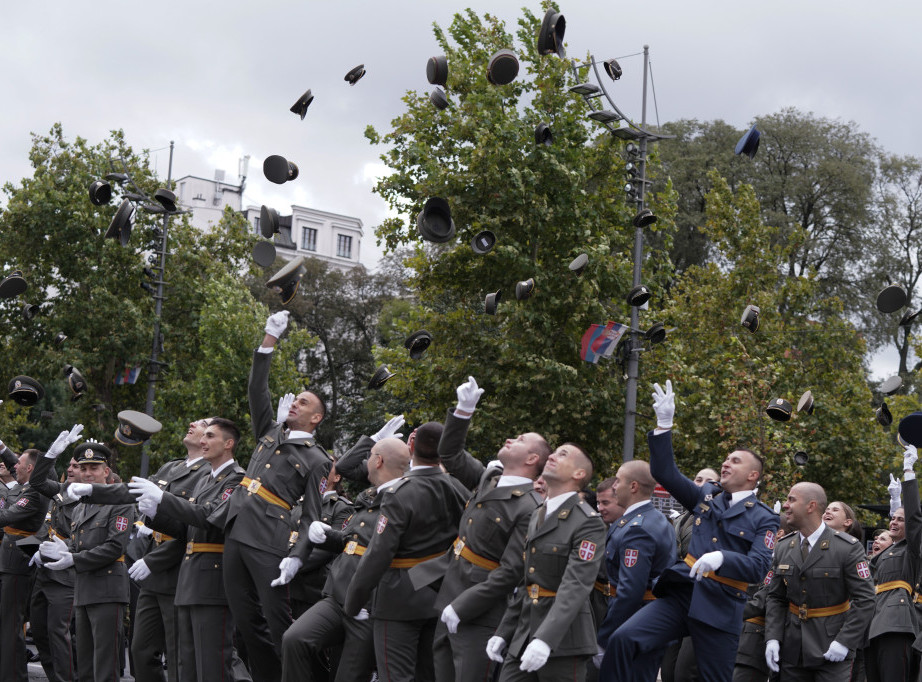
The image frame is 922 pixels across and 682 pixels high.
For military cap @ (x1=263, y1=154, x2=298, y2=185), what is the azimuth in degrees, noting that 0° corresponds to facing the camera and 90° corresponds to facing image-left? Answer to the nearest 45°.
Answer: approximately 270°

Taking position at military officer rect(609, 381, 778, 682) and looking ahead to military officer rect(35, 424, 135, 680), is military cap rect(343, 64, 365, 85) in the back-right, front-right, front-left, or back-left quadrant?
front-right

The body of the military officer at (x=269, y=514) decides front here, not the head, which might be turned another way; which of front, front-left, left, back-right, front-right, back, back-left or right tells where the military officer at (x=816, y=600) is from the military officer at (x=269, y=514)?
back-left

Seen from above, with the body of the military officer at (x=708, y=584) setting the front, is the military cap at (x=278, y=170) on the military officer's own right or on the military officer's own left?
on the military officer's own right

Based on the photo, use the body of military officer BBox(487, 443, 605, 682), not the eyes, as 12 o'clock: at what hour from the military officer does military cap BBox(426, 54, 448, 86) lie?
The military cap is roughly at 4 o'clock from the military officer.

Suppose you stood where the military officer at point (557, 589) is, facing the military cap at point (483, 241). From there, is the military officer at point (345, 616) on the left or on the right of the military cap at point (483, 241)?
left

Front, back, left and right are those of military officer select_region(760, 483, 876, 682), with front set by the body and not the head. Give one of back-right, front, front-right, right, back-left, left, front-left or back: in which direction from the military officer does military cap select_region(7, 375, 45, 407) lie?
front-right

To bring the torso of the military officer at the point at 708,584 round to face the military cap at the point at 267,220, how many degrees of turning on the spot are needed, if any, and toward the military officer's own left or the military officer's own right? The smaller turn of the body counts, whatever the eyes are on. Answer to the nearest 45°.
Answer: approximately 90° to the military officer's own right

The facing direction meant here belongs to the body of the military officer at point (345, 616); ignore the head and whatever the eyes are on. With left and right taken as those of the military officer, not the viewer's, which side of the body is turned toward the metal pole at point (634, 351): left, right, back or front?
back

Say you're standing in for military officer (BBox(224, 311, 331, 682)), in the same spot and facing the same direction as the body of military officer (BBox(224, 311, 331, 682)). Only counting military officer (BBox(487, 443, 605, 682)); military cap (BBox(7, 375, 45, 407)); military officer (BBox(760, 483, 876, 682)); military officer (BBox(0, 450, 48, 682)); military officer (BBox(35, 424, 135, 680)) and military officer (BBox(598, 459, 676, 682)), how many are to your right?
3
